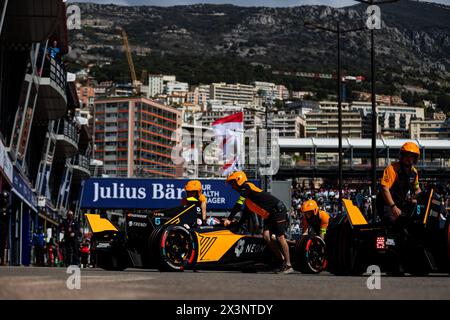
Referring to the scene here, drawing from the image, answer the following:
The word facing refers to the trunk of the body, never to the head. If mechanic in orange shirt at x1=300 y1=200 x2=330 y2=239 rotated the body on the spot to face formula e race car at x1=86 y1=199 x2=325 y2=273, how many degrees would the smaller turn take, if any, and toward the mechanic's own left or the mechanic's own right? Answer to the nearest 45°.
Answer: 0° — they already face it

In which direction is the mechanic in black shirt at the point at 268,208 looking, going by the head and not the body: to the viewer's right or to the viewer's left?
to the viewer's left

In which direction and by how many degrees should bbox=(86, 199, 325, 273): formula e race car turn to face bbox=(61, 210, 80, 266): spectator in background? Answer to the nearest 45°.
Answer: approximately 45° to its left

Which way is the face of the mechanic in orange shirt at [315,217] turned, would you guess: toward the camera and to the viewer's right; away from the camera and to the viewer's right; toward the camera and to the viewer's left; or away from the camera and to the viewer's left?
toward the camera and to the viewer's left

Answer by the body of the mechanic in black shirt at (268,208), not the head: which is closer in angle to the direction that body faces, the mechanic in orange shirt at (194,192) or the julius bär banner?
the mechanic in orange shirt

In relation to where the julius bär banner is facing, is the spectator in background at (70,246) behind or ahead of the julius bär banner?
ahead

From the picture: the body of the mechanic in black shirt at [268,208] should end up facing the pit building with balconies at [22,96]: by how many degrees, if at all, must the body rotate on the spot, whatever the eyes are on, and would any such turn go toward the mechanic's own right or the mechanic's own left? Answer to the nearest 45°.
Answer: approximately 45° to the mechanic's own right

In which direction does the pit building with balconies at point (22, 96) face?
to the viewer's right

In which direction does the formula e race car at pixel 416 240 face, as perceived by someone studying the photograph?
facing away from the viewer and to the right of the viewer

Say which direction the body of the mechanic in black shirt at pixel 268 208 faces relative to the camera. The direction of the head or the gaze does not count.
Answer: to the viewer's left

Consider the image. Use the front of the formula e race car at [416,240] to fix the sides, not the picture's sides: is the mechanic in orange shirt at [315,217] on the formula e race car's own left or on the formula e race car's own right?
on the formula e race car's own left

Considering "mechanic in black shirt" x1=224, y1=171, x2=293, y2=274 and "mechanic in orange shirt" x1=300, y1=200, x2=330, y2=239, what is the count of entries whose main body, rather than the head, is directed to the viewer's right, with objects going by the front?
0

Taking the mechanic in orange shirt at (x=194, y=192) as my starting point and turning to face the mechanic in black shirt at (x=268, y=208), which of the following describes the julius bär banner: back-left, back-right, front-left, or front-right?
back-left
